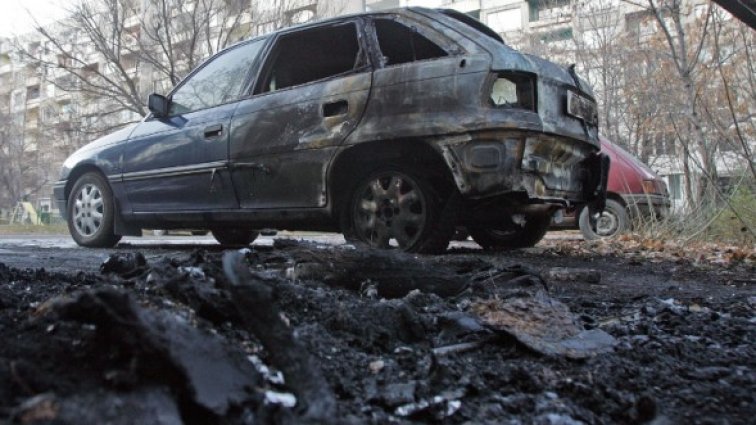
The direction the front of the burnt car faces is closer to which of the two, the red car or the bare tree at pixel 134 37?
the bare tree

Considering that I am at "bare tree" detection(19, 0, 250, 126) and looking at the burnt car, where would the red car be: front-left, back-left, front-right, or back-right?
front-left

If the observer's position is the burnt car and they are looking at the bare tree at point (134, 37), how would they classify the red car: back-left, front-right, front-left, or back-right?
front-right

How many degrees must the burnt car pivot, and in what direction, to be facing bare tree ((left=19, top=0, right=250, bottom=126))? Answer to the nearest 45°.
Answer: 0° — it already faces it

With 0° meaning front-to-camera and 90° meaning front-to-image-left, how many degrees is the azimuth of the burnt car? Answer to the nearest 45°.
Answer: approximately 135°

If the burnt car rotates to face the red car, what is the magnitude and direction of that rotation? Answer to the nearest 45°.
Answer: approximately 90° to its right
